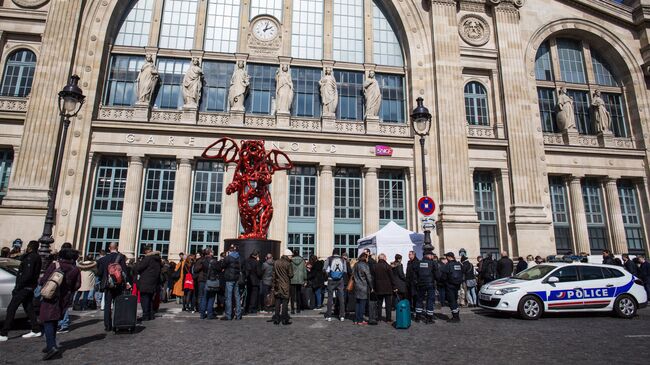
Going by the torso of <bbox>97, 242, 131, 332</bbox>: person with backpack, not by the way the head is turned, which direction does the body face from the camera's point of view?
away from the camera

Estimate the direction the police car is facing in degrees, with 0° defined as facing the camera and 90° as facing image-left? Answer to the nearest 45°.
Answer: approximately 45°

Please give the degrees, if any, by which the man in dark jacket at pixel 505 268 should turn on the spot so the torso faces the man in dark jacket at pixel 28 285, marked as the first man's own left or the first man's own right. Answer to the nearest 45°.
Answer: approximately 135° to the first man's own left

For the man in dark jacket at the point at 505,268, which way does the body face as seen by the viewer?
away from the camera

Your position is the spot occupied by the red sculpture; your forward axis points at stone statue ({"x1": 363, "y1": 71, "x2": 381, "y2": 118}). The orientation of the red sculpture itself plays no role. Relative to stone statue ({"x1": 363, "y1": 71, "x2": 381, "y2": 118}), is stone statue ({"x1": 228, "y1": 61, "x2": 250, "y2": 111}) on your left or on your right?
left

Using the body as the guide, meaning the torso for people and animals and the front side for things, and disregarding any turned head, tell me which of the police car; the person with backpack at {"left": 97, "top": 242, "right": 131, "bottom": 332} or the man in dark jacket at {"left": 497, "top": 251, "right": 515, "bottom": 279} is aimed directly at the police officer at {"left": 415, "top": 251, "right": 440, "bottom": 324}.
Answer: the police car

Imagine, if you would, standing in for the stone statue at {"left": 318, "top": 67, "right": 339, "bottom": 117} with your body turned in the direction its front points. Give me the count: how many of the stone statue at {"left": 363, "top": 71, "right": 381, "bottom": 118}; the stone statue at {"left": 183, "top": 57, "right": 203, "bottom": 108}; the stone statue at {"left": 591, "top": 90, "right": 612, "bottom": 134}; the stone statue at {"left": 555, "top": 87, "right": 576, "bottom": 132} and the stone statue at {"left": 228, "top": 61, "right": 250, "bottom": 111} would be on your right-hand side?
2

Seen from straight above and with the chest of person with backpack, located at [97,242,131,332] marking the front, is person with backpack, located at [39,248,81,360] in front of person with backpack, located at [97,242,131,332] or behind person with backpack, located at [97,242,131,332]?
behind

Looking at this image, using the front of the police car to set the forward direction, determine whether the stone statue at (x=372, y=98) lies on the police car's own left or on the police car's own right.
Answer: on the police car's own right
